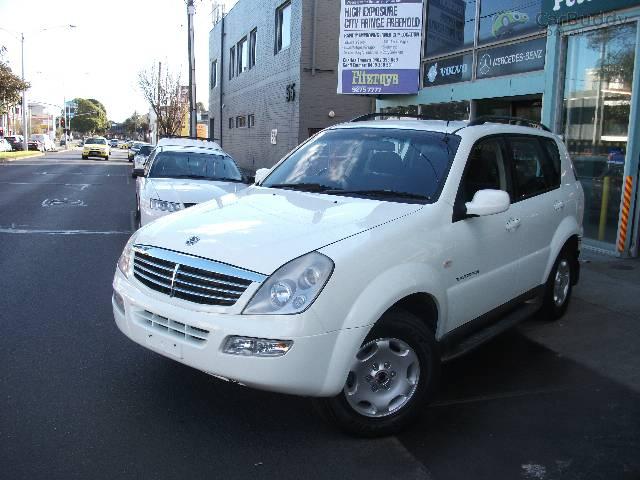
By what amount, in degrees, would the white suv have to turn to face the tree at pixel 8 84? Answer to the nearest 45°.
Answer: approximately 90° to its right

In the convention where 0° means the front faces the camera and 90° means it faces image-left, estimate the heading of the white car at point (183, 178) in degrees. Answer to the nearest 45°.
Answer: approximately 0°

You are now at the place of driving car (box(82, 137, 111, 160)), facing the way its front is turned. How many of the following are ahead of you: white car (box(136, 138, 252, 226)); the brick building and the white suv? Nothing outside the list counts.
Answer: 3

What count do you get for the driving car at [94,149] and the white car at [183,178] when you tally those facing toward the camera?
2

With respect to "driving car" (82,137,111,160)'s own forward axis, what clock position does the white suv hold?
The white suv is roughly at 12 o'clock from the driving car.

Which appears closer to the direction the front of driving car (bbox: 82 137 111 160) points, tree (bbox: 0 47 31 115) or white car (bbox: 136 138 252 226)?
the white car

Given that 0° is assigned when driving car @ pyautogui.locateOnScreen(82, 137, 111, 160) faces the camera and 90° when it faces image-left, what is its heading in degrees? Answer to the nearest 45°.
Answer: approximately 0°

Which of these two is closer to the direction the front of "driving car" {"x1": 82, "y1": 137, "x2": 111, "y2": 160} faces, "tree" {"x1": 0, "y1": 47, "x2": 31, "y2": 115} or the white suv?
the white suv
